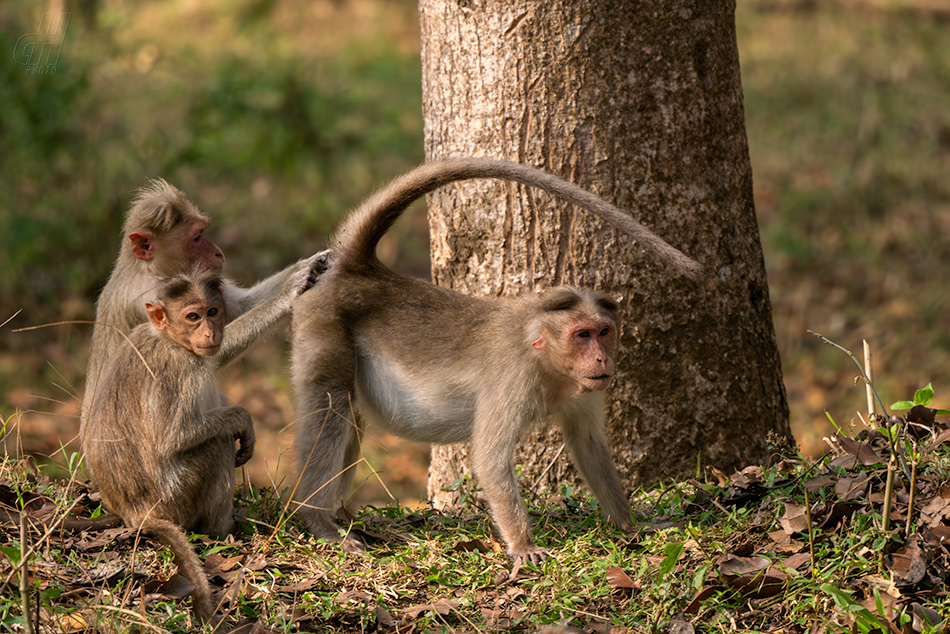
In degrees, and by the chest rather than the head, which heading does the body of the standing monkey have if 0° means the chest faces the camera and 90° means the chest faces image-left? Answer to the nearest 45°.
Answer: approximately 270°

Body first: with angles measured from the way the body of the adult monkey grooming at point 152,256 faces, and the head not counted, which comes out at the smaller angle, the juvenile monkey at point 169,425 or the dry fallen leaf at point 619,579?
the dry fallen leaf

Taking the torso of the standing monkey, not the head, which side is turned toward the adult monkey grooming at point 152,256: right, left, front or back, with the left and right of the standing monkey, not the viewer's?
back

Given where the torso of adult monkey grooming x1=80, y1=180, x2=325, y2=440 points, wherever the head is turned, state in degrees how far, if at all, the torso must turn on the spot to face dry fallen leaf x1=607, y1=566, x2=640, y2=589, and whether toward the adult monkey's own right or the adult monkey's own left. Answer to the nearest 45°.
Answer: approximately 45° to the adult monkey's own right

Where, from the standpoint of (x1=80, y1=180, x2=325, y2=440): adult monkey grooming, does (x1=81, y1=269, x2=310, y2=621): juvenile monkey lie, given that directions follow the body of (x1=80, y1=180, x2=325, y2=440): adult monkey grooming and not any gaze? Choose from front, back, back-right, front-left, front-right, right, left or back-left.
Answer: right

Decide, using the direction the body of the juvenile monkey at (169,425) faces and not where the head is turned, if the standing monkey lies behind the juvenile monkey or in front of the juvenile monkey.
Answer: in front

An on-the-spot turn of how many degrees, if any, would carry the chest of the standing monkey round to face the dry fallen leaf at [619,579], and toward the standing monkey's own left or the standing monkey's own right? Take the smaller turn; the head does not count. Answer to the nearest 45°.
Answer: approximately 45° to the standing monkey's own right

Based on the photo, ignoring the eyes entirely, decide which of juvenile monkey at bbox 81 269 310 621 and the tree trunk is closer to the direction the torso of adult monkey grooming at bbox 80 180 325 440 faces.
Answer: the tree trunk
